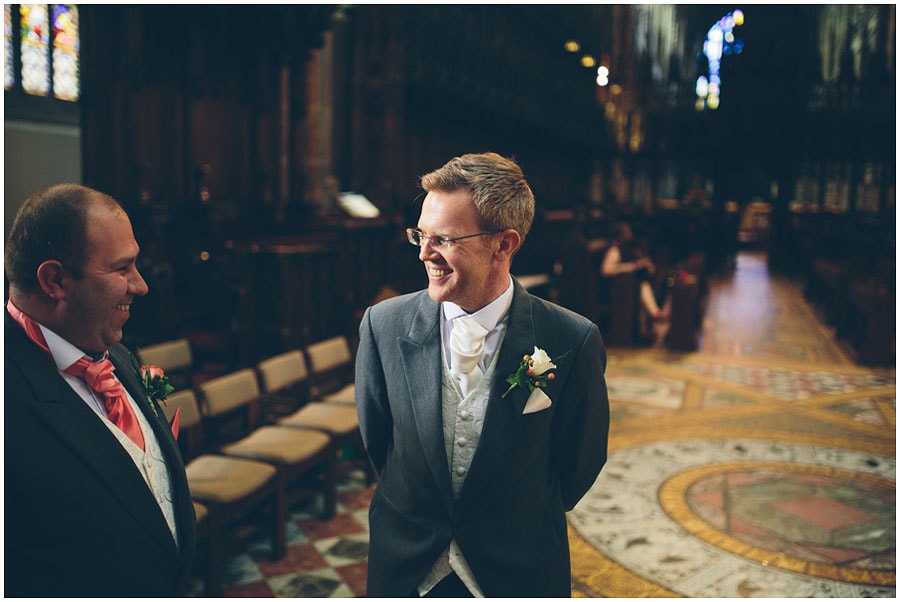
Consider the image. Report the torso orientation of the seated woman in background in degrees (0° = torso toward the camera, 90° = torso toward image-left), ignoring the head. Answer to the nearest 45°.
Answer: approximately 315°

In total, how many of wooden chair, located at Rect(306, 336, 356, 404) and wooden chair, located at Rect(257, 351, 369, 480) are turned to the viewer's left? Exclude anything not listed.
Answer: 0

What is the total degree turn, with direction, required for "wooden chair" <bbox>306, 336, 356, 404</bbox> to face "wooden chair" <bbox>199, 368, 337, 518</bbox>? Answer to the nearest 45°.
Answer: approximately 45° to its right

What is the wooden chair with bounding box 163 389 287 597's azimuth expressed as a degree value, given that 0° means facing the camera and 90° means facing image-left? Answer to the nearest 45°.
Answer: approximately 315°

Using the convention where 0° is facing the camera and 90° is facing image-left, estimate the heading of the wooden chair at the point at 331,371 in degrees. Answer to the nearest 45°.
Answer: approximately 315°

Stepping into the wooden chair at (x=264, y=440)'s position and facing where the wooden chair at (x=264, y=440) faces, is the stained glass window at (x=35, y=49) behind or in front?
behind

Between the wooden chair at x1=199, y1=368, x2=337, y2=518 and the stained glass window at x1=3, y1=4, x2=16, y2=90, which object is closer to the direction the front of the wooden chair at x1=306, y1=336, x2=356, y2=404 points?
the wooden chair

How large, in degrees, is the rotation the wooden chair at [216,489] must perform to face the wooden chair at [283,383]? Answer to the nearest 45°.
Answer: approximately 135° to its left

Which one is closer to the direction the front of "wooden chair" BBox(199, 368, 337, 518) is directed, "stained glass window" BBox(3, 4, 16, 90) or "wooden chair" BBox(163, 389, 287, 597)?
the wooden chair
